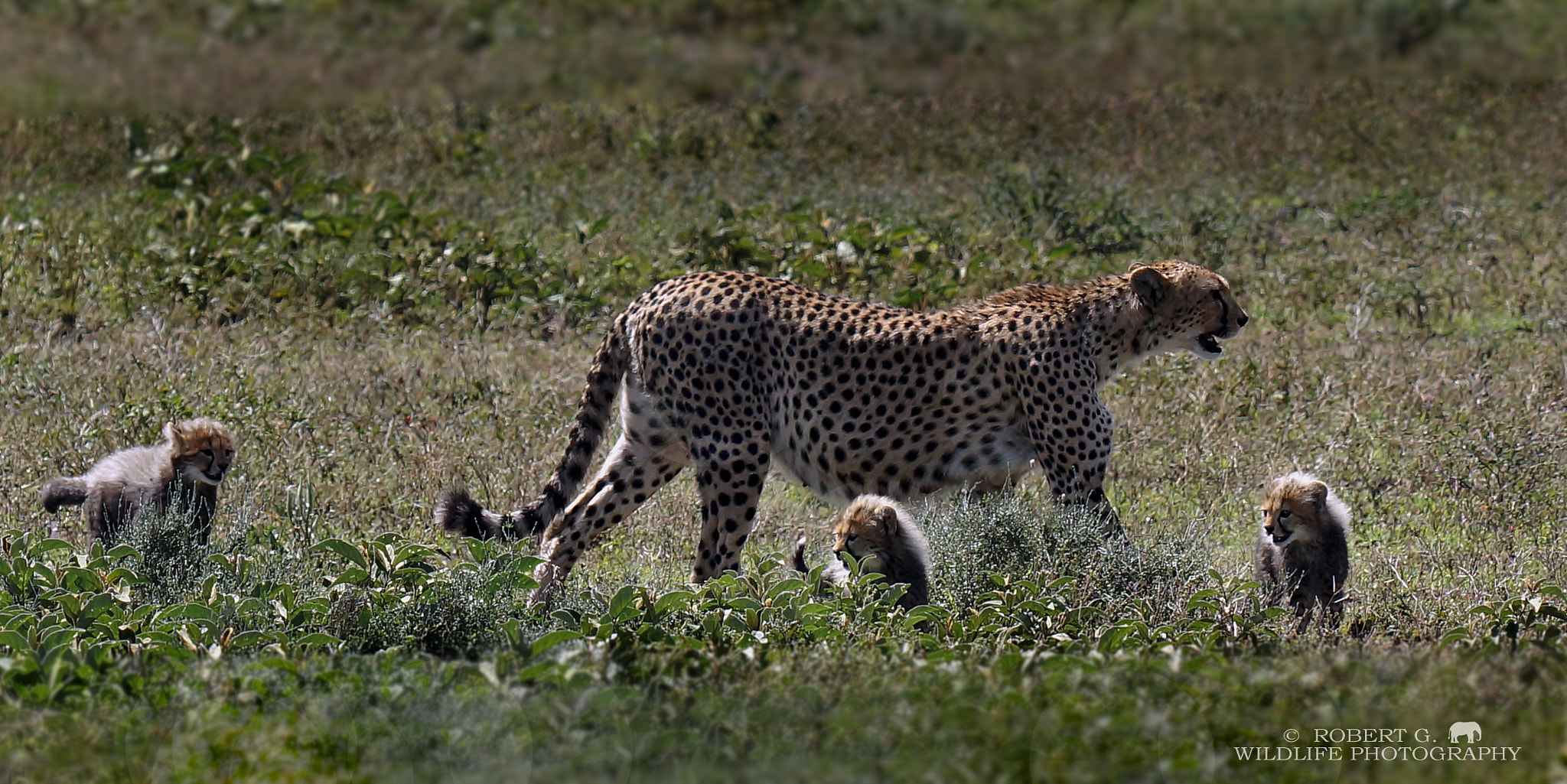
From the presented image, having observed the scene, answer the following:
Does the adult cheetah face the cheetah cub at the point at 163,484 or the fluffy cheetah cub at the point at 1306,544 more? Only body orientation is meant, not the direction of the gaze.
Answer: the fluffy cheetah cub

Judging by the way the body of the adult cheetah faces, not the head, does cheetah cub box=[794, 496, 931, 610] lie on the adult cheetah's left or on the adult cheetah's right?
on the adult cheetah's right

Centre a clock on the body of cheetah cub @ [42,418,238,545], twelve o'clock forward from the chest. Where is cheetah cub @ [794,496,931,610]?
cheetah cub @ [794,496,931,610] is roughly at 1 o'clock from cheetah cub @ [42,418,238,545].

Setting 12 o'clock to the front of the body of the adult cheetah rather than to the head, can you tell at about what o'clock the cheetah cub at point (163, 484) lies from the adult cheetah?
The cheetah cub is roughly at 6 o'clock from the adult cheetah.

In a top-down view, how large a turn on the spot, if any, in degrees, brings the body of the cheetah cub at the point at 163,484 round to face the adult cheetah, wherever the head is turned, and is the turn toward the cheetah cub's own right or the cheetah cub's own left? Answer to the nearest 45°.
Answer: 0° — it already faces it

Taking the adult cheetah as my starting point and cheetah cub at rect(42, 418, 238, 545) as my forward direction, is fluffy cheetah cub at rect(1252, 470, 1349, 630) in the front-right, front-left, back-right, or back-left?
back-left

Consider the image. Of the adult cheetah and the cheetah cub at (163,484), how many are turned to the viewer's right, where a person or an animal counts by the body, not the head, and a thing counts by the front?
2

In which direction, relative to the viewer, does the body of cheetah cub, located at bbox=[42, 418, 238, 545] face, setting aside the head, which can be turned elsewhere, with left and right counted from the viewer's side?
facing to the right of the viewer

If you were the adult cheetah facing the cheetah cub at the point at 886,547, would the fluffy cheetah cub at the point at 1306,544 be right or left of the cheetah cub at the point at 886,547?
left

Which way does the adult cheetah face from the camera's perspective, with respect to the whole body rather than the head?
to the viewer's right
